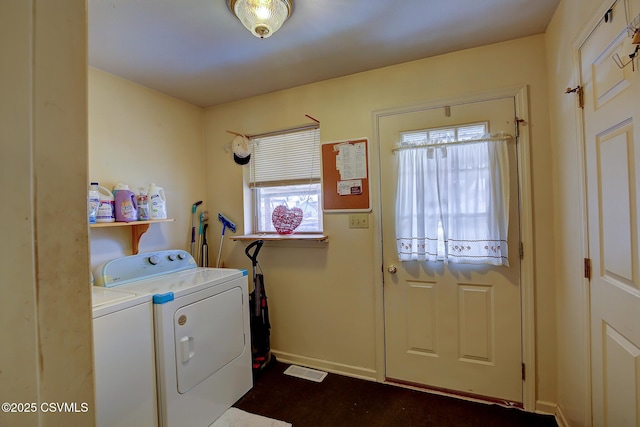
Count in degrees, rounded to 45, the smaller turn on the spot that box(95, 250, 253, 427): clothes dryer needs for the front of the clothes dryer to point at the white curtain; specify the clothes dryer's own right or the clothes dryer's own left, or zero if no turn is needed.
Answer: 0° — it already faces it

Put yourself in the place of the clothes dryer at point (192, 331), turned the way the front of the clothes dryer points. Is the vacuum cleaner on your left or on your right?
on your left

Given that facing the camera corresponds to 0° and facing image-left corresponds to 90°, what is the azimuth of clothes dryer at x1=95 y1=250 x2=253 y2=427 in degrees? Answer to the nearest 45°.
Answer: approximately 315°

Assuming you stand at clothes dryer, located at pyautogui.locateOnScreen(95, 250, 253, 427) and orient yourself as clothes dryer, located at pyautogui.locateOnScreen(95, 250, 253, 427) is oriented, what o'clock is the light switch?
The light switch is roughly at 11 o'clock from the clothes dryer.

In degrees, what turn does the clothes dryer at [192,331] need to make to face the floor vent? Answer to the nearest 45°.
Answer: approximately 45° to its left

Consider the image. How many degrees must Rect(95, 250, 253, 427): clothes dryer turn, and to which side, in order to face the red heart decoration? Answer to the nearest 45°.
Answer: approximately 45° to its left

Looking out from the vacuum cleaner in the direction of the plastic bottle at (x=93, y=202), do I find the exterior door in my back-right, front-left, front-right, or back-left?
back-left
